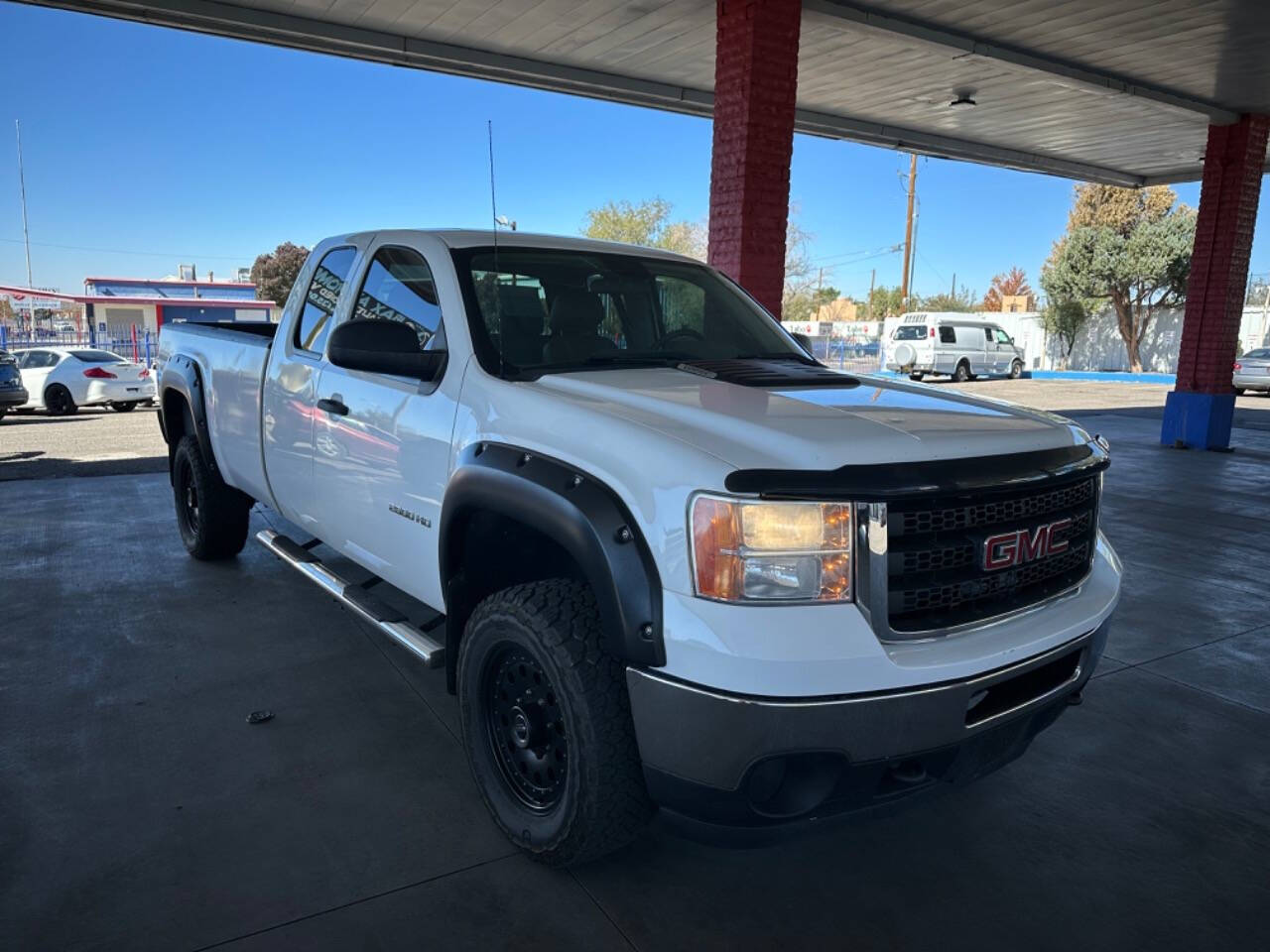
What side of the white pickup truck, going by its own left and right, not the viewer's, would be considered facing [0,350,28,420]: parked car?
back

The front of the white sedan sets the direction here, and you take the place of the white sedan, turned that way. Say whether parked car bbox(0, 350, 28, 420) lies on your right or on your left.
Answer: on your left

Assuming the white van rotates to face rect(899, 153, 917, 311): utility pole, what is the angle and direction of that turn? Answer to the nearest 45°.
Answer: approximately 45° to its left

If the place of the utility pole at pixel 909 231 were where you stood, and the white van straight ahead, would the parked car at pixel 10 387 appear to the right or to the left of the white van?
right

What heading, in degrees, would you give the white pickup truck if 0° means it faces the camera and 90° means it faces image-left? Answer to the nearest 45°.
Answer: approximately 315°

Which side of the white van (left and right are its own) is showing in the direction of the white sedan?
back

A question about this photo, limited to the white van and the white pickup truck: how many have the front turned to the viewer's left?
0

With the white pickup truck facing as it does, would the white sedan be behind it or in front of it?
behind

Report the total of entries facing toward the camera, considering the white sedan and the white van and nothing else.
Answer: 0

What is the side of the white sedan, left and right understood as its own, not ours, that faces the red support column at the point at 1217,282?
back

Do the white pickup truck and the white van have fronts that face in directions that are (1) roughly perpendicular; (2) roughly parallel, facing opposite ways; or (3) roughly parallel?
roughly perpendicular

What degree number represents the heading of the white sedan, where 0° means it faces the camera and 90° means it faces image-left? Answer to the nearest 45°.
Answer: approximately 135°

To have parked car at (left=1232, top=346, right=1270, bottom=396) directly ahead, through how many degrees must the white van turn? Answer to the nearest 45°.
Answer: approximately 45° to its right

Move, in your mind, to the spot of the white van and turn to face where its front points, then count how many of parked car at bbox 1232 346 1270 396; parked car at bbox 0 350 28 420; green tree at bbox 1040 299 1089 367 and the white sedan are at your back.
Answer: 2
